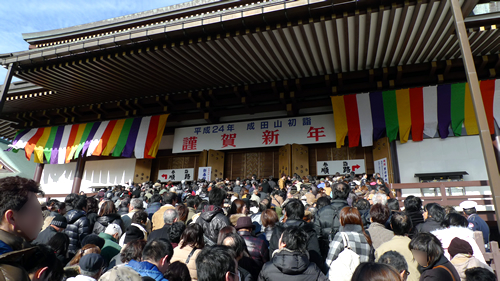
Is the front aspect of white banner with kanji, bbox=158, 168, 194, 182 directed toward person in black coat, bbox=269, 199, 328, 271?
yes

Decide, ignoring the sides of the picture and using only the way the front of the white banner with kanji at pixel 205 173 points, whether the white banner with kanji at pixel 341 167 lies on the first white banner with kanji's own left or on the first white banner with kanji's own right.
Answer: on the first white banner with kanji's own left

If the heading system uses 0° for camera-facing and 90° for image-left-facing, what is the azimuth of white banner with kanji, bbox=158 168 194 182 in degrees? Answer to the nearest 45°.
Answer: approximately 0°

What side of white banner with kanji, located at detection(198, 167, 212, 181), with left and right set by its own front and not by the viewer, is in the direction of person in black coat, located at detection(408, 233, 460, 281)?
front

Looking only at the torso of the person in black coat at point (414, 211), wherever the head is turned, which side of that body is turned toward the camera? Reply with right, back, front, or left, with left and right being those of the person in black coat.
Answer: back

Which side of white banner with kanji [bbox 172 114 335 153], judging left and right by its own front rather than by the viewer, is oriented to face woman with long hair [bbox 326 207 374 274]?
front

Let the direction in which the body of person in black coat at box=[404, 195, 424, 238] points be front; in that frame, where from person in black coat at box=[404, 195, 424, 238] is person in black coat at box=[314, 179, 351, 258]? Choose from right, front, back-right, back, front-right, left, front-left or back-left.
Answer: back-left

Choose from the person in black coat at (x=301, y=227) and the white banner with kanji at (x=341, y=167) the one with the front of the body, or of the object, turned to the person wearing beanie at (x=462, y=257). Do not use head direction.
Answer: the white banner with kanji

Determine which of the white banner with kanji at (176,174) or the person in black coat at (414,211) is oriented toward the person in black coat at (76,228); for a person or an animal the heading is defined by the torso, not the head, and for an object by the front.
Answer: the white banner with kanji

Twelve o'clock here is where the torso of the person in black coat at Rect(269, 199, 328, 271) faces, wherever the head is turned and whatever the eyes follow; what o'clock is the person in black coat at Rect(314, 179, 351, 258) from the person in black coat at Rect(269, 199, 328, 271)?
the person in black coat at Rect(314, 179, 351, 258) is roughly at 1 o'clock from the person in black coat at Rect(269, 199, 328, 271).

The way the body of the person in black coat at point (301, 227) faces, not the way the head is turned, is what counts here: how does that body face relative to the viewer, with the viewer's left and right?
facing away from the viewer

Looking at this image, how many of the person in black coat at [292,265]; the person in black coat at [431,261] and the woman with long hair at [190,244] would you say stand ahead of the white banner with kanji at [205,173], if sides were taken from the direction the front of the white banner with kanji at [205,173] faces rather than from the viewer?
3

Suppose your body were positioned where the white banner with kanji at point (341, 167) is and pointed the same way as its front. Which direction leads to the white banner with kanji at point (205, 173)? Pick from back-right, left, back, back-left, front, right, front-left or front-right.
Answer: right

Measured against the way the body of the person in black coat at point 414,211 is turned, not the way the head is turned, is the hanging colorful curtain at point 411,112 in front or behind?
in front

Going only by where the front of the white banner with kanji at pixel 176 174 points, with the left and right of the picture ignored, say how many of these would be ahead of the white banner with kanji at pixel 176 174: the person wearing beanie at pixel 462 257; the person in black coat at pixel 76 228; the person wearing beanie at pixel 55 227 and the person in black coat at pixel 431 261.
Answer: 4

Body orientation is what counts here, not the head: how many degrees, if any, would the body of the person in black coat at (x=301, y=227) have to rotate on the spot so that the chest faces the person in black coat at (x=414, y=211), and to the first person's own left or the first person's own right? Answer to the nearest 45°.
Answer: approximately 45° to the first person's own right
